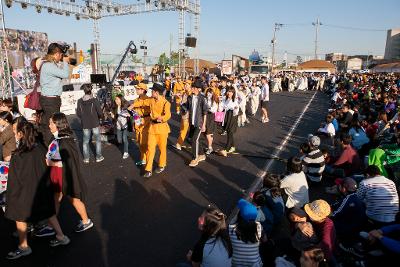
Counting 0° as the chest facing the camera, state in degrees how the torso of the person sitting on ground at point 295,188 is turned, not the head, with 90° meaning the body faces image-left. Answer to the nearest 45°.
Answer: approximately 135°

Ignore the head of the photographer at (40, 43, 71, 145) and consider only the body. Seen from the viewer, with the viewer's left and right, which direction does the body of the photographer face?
facing to the right of the viewer

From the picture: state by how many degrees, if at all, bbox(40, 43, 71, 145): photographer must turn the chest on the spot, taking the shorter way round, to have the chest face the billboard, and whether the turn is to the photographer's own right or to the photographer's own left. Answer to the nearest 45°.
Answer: approximately 90° to the photographer's own left

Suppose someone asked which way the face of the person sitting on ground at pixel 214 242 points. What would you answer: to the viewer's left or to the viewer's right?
to the viewer's left

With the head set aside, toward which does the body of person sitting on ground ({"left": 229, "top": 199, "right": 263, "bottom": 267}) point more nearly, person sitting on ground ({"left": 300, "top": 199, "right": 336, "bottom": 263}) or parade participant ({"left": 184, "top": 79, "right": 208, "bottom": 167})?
the parade participant

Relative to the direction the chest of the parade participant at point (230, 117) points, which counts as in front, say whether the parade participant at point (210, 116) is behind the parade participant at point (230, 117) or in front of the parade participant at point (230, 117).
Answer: in front

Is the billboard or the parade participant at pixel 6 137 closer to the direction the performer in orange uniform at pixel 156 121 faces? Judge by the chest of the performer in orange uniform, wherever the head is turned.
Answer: the parade participant

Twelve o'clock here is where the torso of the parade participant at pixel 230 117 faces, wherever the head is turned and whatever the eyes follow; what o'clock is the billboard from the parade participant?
The billboard is roughly at 3 o'clock from the parade participant.

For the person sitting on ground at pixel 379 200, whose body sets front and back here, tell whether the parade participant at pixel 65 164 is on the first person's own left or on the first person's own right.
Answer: on the first person's own left

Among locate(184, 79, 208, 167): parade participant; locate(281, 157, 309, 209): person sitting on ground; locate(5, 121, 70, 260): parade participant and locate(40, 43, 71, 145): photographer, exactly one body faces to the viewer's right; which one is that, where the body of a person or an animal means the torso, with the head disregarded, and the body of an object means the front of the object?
locate(40, 43, 71, 145): photographer

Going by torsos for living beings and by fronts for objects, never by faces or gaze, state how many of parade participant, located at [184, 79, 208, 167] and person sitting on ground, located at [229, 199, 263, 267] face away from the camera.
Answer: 1

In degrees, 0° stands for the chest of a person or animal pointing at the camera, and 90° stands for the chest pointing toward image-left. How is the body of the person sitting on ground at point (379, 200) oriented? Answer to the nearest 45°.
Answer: approximately 135°

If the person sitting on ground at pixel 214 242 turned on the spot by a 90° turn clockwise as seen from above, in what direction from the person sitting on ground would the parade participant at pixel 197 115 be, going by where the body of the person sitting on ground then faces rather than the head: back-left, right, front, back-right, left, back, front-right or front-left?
front-left
